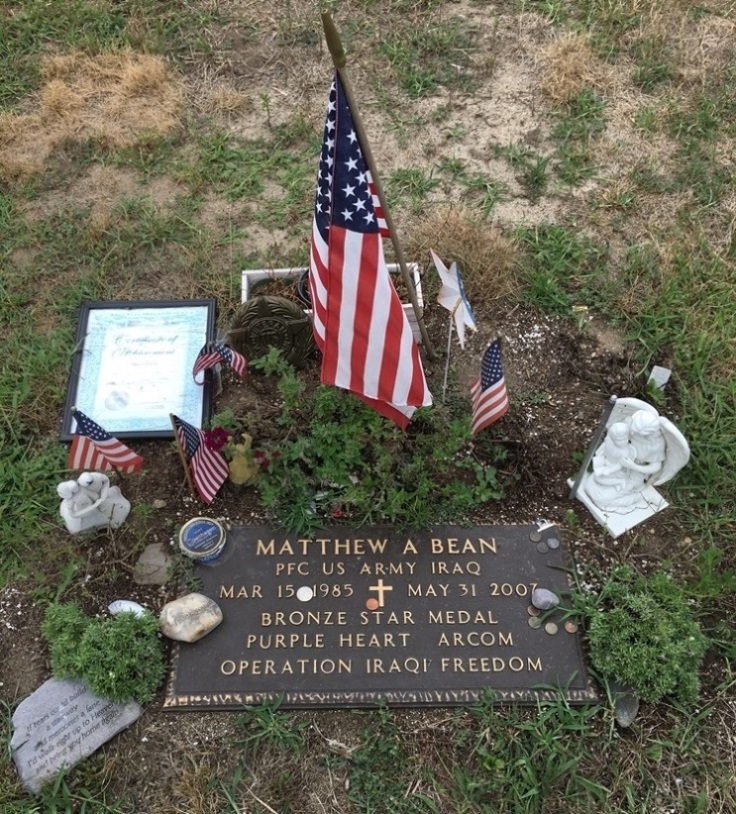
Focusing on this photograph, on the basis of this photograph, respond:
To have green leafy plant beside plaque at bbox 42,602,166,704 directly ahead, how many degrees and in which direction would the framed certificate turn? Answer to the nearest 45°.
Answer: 0° — it already faces it

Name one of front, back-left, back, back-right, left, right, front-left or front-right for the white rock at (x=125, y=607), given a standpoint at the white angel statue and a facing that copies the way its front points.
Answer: front

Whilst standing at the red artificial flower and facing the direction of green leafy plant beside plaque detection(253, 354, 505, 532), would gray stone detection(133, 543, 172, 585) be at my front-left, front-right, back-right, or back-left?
back-right

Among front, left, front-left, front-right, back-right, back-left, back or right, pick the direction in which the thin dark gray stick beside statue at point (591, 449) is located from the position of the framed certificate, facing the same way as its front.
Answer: front-left

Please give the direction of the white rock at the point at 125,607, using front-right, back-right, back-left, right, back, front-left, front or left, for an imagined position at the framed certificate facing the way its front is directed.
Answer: front

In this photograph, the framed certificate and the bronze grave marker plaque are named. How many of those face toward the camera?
2

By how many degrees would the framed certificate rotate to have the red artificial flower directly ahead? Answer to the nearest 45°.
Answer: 0° — it already faces it

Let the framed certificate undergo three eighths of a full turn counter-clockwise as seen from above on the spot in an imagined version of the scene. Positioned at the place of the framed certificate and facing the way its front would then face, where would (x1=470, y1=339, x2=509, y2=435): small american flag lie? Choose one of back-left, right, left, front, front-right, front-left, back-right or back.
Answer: right

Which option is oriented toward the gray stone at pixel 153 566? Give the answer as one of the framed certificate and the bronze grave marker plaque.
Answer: the framed certificate

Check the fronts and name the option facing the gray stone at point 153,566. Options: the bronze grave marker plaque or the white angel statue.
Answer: the white angel statue

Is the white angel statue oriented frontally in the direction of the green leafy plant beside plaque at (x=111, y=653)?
yes

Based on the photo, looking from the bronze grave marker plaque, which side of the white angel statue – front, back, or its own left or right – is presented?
front

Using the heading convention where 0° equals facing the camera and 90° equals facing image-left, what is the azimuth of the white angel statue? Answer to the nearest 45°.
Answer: approximately 45°

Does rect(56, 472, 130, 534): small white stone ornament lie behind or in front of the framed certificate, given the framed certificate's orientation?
in front

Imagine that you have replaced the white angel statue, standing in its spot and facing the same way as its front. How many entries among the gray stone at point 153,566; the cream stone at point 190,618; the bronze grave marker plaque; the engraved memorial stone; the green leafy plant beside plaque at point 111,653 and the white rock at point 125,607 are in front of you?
6

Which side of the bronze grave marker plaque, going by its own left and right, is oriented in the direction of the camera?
front

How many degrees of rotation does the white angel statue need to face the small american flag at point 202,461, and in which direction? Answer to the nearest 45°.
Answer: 0° — it already faces it
